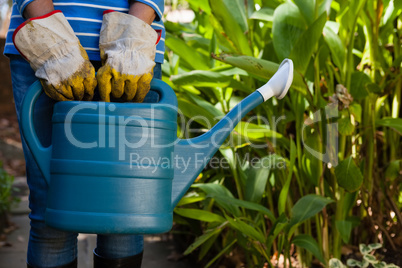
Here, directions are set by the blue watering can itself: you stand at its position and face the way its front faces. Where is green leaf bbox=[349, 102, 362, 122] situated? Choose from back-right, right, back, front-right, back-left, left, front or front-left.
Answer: front-left

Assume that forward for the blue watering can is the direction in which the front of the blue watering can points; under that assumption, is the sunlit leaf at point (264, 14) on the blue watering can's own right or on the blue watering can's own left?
on the blue watering can's own left

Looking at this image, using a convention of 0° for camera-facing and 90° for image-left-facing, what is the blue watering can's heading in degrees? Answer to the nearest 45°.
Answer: approximately 270°

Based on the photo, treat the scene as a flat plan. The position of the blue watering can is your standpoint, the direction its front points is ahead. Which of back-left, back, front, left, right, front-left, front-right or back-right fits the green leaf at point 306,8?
front-left

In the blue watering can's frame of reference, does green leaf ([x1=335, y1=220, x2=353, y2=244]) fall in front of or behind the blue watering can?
in front

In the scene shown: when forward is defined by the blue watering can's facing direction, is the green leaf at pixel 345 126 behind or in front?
in front

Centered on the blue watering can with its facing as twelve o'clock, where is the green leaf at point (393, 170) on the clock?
The green leaf is roughly at 11 o'clock from the blue watering can.
